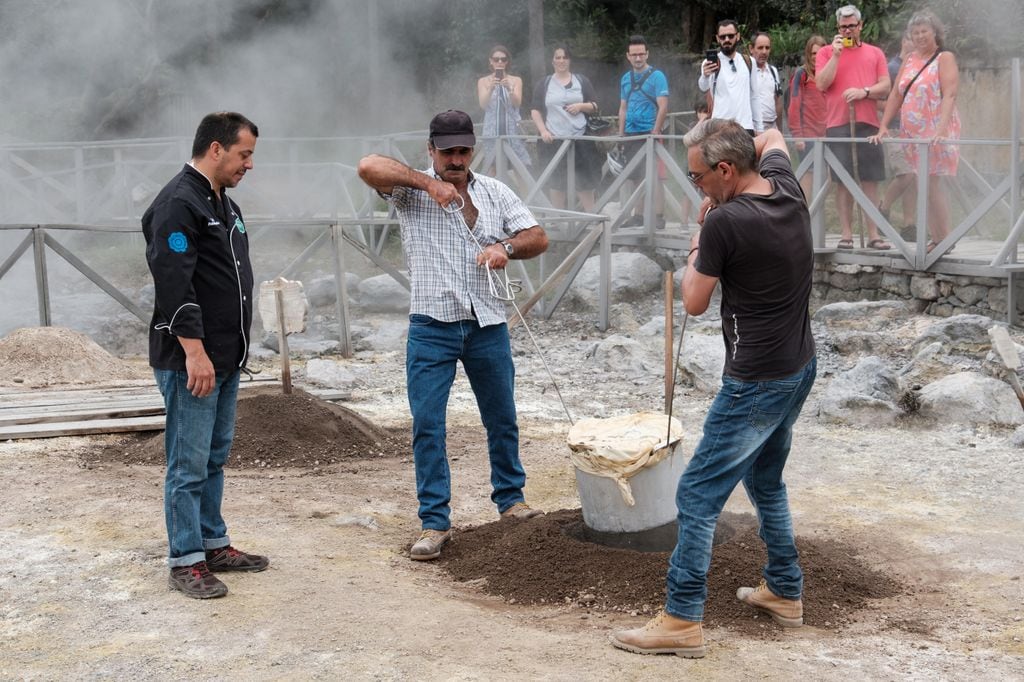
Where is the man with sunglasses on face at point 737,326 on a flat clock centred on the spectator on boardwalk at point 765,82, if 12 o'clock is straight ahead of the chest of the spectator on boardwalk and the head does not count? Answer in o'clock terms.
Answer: The man with sunglasses on face is roughly at 12 o'clock from the spectator on boardwalk.

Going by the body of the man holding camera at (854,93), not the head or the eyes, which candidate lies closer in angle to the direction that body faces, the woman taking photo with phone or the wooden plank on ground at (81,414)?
the wooden plank on ground

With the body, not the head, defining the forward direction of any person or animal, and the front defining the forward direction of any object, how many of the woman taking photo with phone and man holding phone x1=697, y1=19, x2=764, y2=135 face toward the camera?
2

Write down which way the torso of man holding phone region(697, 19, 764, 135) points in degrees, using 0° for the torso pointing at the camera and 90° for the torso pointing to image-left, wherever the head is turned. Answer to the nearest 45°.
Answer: approximately 0°

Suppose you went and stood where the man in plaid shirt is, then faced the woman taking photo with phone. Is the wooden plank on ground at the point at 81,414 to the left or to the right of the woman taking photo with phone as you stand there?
left
